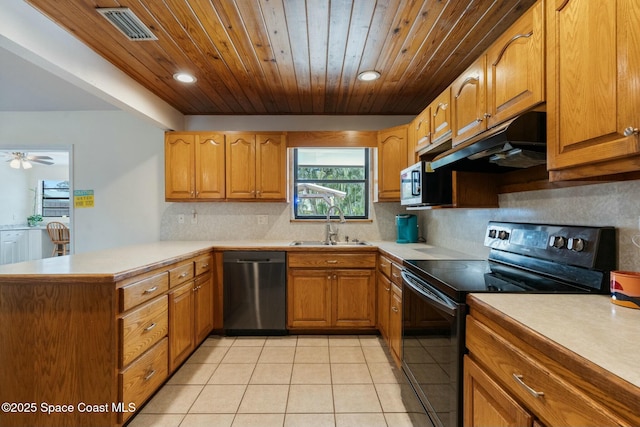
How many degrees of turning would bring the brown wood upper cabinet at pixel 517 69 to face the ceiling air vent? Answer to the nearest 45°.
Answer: approximately 45° to its right

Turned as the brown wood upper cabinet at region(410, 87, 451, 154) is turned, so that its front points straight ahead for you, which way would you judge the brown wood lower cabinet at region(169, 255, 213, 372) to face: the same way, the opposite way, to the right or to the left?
the opposite way

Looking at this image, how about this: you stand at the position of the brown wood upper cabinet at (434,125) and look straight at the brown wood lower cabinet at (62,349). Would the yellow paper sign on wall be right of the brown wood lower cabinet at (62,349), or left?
right

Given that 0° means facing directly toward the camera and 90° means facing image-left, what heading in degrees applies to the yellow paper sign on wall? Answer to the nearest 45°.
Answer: approximately 0°

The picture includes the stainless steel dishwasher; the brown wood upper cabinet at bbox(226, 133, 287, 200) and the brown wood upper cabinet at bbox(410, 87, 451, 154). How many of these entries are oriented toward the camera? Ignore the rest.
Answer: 2

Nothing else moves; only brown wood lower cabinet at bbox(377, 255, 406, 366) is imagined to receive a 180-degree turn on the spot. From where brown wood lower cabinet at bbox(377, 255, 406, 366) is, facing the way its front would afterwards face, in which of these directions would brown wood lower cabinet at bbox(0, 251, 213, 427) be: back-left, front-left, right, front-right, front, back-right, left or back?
back-right

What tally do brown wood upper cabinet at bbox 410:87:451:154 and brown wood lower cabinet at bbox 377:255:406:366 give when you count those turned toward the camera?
0

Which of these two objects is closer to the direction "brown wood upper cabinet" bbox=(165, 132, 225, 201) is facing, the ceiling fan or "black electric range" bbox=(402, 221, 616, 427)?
the black electric range

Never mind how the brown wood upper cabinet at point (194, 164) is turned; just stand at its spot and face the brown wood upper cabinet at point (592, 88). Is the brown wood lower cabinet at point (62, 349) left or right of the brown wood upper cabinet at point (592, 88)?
right
